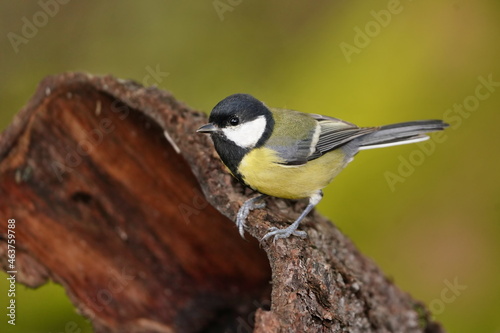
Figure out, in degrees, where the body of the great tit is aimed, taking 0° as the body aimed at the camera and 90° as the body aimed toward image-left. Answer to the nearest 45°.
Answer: approximately 90°
